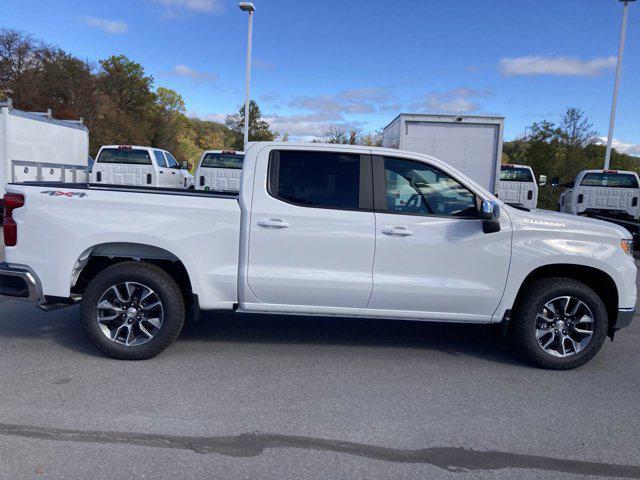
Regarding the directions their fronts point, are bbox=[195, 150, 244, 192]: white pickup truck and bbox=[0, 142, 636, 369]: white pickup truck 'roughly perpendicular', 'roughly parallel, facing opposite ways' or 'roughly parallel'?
roughly perpendicular

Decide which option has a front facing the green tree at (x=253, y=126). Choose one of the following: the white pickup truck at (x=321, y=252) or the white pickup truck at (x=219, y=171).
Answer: the white pickup truck at (x=219, y=171)

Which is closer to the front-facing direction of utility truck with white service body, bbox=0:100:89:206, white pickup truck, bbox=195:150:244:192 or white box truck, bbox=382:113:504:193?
the white pickup truck

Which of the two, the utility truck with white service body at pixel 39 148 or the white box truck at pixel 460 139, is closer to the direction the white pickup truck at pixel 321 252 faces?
the white box truck

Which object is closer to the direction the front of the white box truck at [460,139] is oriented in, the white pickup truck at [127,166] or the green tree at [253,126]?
the green tree

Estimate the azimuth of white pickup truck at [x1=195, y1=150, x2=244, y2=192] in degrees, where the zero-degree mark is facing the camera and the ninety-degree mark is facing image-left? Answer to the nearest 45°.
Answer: approximately 180°

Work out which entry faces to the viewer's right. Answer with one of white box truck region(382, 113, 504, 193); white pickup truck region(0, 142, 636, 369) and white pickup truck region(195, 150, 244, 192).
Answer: white pickup truck region(0, 142, 636, 369)

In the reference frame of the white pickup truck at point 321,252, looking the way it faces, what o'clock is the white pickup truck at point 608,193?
the white pickup truck at point 608,193 is roughly at 10 o'clock from the white pickup truck at point 321,252.

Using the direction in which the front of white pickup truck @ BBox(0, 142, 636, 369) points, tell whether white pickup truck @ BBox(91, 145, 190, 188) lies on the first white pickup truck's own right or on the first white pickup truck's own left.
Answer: on the first white pickup truck's own left

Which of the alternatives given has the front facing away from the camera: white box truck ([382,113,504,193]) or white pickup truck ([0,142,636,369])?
the white box truck

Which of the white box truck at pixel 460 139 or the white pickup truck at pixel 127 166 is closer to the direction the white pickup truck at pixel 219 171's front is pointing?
the white pickup truck

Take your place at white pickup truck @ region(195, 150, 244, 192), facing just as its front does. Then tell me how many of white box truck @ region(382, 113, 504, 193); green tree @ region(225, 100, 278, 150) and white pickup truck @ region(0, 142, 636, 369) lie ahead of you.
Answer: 1

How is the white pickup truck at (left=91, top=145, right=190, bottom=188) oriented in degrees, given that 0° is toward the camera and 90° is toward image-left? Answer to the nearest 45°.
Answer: approximately 225°

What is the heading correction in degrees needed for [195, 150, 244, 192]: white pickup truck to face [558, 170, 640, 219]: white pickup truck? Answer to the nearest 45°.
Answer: approximately 90° to its right

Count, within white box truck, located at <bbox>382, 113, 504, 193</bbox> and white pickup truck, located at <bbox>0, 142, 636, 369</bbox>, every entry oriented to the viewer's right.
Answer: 1

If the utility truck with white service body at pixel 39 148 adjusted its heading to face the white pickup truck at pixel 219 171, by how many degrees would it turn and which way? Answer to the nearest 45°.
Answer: approximately 45° to its right

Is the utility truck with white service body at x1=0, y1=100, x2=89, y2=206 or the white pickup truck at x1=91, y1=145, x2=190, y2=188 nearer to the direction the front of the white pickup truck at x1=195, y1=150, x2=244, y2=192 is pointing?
the white pickup truck
